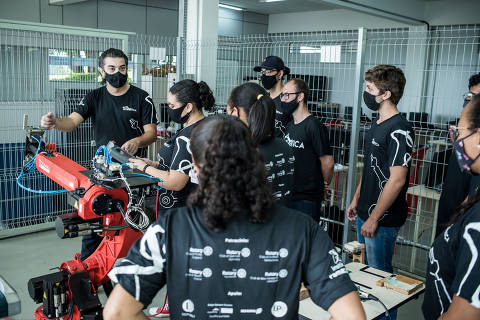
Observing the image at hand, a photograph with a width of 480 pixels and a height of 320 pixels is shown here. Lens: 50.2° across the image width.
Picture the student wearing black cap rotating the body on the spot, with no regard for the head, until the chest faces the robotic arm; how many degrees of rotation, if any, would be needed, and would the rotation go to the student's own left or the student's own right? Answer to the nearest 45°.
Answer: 0° — they already face it

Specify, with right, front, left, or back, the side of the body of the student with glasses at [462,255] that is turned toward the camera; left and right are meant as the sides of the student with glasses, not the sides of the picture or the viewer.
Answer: left

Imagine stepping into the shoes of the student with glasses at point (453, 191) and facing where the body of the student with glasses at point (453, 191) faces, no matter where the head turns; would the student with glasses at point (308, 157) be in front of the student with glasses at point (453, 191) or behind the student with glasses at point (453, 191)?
in front

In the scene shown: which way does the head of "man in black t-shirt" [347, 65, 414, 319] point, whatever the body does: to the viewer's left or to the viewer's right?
to the viewer's left

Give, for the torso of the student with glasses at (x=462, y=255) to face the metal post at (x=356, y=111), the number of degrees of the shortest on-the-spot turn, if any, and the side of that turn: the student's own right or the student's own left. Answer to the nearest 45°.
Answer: approximately 90° to the student's own right

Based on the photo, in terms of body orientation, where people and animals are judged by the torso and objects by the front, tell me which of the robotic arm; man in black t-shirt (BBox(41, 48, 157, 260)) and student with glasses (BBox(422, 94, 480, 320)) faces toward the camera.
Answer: the man in black t-shirt

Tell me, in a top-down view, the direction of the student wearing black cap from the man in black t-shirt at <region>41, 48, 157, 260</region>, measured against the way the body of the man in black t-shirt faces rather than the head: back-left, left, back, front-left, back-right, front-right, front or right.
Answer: left

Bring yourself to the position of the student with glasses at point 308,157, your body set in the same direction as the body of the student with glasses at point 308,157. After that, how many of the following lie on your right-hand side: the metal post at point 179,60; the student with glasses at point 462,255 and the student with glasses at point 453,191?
1

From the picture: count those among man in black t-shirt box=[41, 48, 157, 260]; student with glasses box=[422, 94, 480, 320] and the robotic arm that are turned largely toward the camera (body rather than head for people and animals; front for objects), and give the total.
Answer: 1

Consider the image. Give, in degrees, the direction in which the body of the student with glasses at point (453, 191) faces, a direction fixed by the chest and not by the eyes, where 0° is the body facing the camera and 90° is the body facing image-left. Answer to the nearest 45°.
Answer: approximately 45°

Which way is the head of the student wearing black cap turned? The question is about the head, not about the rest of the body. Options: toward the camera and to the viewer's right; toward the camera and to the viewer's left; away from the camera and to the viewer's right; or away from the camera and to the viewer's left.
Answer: toward the camera and to the viewer's left
